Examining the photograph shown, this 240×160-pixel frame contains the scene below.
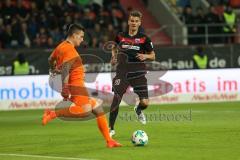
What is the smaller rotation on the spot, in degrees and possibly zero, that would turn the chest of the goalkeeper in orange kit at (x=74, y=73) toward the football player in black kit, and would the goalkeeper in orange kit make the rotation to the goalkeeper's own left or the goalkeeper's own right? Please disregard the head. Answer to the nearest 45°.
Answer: approximately 45° to the goalkeeper's own left

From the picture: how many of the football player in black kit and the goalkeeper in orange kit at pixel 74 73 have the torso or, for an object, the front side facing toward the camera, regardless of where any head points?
1

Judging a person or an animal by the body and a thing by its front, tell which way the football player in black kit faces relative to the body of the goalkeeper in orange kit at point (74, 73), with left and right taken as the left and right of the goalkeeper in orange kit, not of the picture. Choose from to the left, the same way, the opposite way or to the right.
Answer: to the right

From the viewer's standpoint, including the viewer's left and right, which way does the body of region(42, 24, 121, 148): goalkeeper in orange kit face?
facing to the right of the viewer

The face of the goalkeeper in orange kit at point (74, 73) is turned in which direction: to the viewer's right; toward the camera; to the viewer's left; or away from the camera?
to the viewer's right

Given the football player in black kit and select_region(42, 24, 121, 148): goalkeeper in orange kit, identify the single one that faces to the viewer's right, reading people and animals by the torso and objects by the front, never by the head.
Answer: the goalkeeper in orange kit

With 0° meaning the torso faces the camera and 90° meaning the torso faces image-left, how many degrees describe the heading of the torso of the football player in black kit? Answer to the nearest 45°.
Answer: approximately 0°
